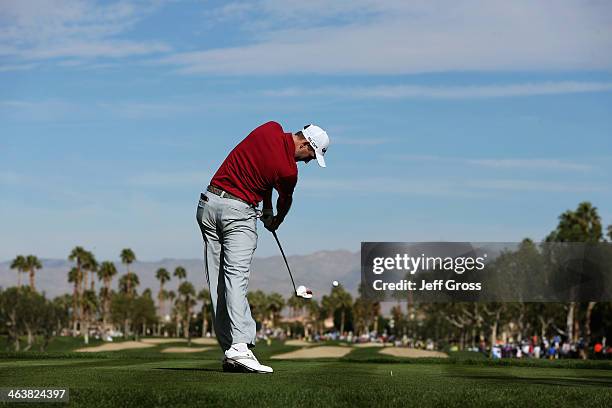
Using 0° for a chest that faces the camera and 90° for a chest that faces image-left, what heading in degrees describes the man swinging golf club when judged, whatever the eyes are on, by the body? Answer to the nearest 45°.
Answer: approximately 270°

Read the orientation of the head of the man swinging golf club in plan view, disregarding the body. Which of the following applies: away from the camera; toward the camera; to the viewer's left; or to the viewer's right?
to the viewer's right
